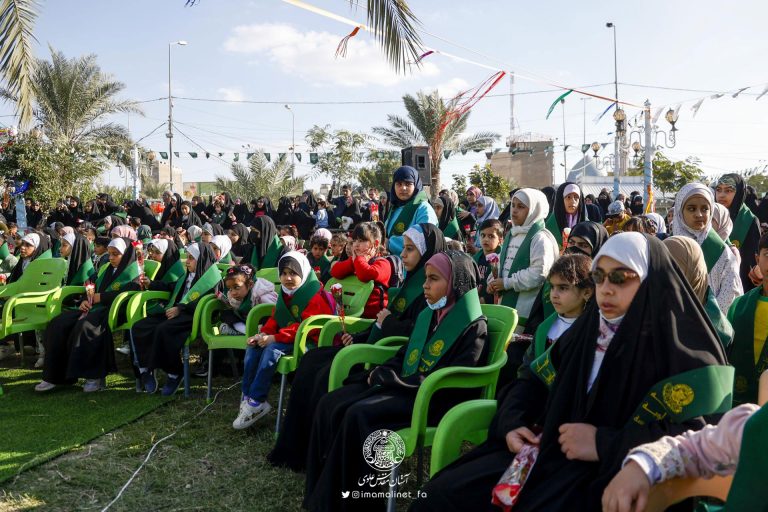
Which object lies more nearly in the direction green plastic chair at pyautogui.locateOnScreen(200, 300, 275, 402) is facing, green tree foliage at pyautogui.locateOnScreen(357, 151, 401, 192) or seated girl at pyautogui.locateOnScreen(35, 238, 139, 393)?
the seated girl

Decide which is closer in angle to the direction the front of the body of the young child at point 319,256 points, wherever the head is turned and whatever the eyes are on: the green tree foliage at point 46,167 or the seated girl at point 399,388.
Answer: the seated girl

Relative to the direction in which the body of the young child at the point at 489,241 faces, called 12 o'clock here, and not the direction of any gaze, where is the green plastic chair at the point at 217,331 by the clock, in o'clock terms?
The green plastic chair is roughly at 1 o'clock from the young child.

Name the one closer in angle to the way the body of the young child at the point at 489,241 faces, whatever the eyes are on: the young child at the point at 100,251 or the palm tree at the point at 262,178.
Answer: the young child

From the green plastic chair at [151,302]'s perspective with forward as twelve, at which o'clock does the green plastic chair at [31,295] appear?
the green plastic chair at [31,295] is roughly at 3 o'clock from the green plastic chair at [151,302].
